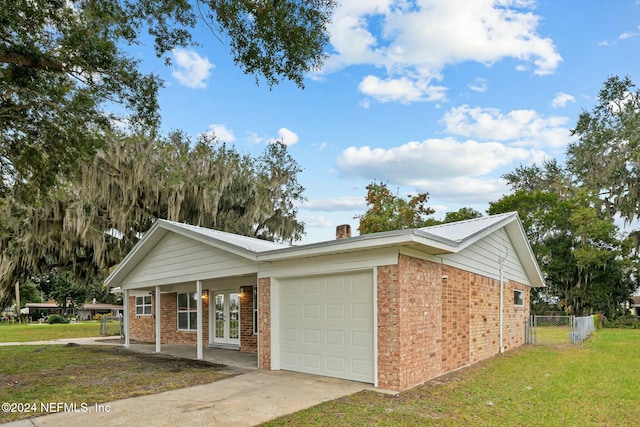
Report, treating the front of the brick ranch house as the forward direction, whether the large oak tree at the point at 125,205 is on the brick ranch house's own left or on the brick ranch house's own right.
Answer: on the brick ranch house's own right

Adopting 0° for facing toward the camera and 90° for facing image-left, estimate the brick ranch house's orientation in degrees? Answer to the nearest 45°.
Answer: approximately 45°

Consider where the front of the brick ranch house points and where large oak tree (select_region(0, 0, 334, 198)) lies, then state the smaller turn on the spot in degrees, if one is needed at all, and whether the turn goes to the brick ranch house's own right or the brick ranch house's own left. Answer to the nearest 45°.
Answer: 0° — it already faces it
